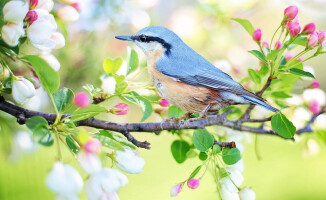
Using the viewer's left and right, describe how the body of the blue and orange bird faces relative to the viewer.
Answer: facing to the left of the viewer
